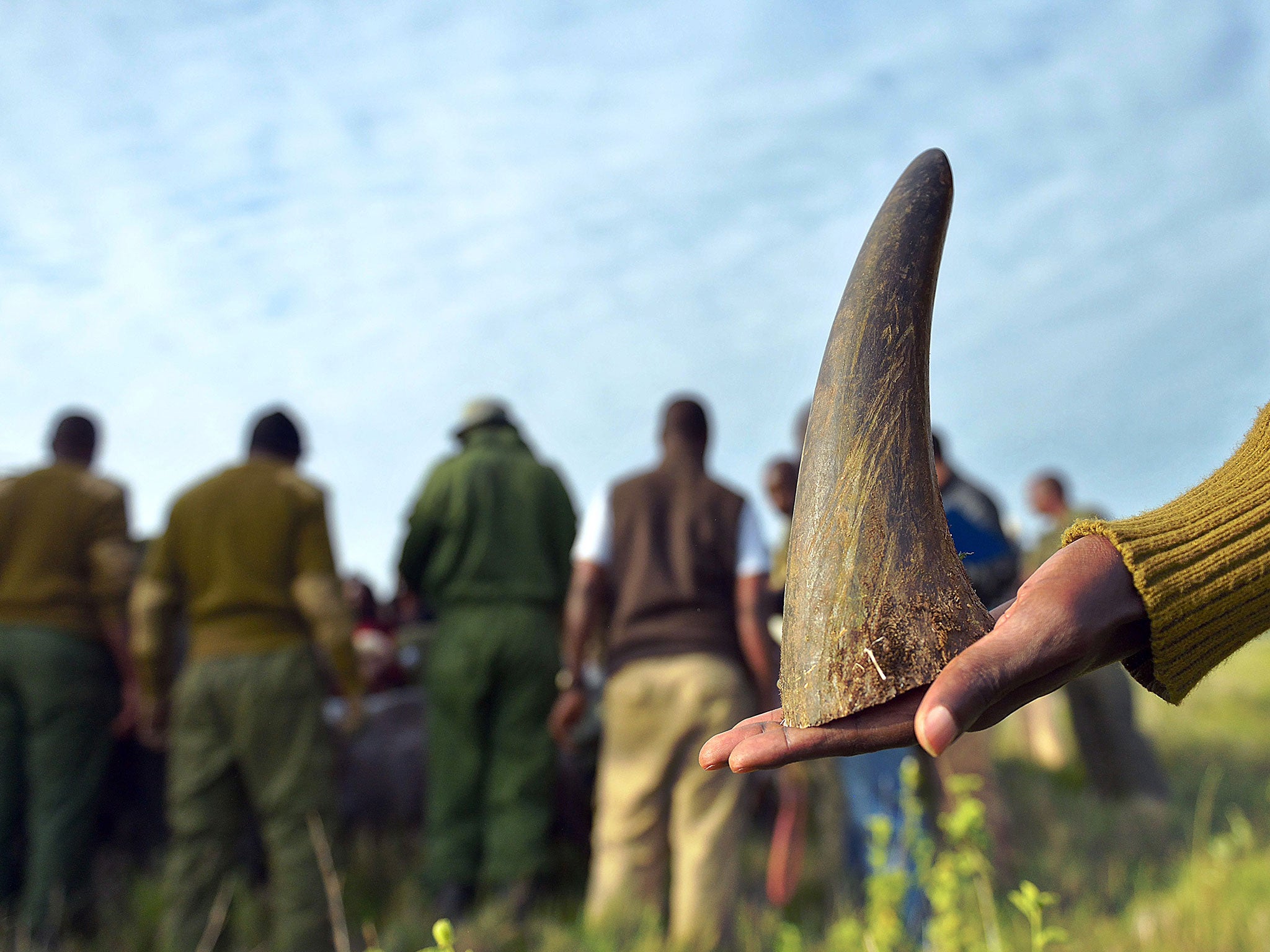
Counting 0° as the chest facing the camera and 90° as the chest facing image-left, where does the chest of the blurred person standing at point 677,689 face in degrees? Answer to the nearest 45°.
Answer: approximately 180°

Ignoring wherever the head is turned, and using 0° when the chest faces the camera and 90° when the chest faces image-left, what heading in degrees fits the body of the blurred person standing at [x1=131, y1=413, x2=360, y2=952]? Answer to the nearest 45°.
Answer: approximately 180°

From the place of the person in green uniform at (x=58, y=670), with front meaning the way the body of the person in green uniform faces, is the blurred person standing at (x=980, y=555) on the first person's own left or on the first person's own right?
on the first person's own right

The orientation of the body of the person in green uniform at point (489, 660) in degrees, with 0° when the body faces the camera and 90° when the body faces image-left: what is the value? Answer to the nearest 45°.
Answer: approximately 180°

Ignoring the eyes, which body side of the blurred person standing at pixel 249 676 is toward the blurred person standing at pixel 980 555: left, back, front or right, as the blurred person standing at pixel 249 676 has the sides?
right

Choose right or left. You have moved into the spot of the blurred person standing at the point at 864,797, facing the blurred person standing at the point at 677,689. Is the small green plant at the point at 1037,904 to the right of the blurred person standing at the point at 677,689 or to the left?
left

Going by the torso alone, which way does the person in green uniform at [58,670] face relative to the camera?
away from the camera

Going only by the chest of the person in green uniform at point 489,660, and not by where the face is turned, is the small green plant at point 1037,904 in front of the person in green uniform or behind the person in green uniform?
behind

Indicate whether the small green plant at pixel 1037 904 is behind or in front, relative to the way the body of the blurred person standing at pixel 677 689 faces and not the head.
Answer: behind

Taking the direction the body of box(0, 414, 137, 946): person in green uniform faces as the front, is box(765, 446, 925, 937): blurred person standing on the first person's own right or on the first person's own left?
on the first person's own right

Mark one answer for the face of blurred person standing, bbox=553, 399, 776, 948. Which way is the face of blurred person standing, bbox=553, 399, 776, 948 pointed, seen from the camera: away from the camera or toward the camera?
away from the camera

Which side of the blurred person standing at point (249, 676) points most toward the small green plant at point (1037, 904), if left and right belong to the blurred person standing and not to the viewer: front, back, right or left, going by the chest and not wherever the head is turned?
back

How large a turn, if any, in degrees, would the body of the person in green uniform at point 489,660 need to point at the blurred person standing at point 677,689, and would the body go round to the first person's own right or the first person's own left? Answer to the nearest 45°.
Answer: approximately 135° to the first person's own right
